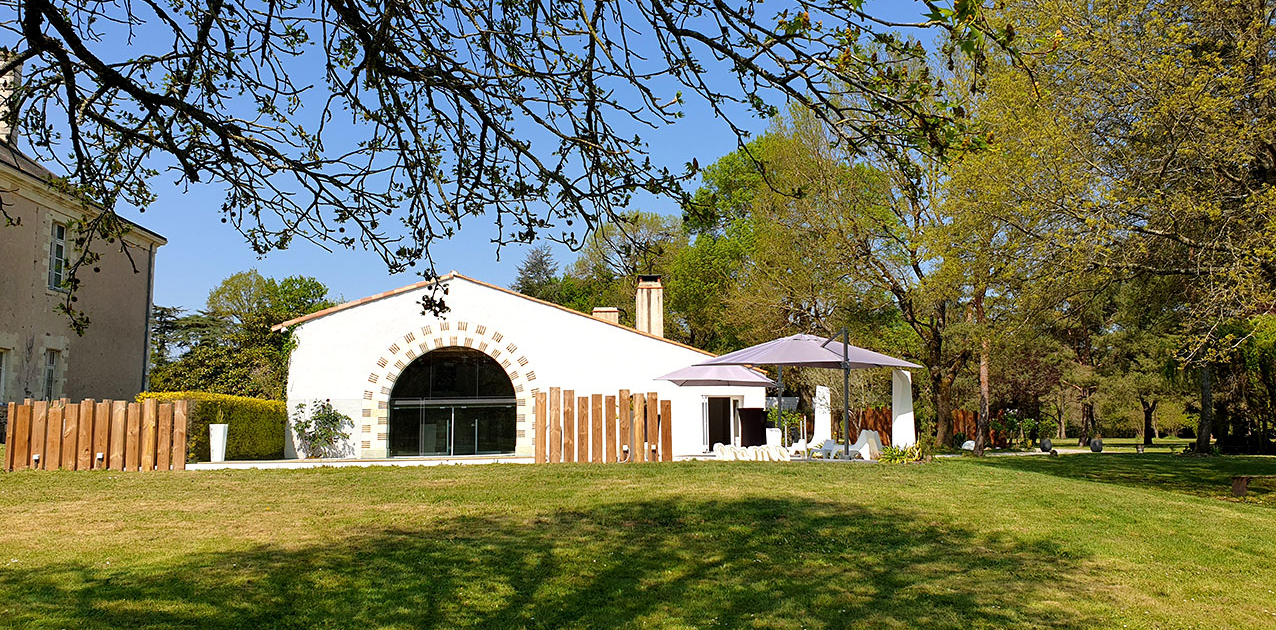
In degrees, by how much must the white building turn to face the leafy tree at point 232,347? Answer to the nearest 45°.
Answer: approximately 135° to its right

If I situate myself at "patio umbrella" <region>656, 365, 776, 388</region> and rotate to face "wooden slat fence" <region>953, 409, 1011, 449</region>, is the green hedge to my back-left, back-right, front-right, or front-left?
back-left

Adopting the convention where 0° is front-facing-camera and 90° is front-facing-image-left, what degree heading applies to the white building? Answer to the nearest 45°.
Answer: approximately 0°

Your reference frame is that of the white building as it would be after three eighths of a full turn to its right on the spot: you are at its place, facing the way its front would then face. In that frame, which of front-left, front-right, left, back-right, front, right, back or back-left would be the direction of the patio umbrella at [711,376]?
back

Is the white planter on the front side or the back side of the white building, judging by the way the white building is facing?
on the front side

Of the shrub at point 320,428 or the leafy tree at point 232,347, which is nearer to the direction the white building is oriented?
the shrub

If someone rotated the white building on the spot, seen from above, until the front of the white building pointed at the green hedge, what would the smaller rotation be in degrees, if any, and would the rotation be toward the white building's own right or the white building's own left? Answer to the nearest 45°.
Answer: approximately 45° to the white building's own right

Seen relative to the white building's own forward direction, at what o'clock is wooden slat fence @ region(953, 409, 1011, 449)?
The wooden slat fence is roughly at 8 o'clock from the white building.

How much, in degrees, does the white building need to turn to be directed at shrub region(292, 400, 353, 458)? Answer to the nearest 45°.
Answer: approximately 90° to its right

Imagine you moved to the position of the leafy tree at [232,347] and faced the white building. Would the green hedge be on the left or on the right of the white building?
right

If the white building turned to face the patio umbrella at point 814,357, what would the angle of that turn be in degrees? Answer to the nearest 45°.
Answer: approximately 45° to its left

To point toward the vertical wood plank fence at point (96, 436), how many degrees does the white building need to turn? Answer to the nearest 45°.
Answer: approximately 45° to its right
